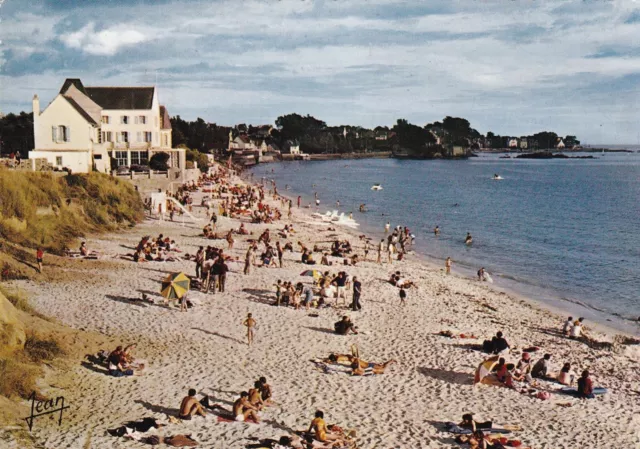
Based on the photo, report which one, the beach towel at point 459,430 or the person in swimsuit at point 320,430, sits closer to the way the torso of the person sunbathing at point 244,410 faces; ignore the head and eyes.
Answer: the beach towel

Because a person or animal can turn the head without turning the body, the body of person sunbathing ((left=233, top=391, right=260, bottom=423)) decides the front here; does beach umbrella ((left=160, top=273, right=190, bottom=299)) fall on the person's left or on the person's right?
on the person's left
